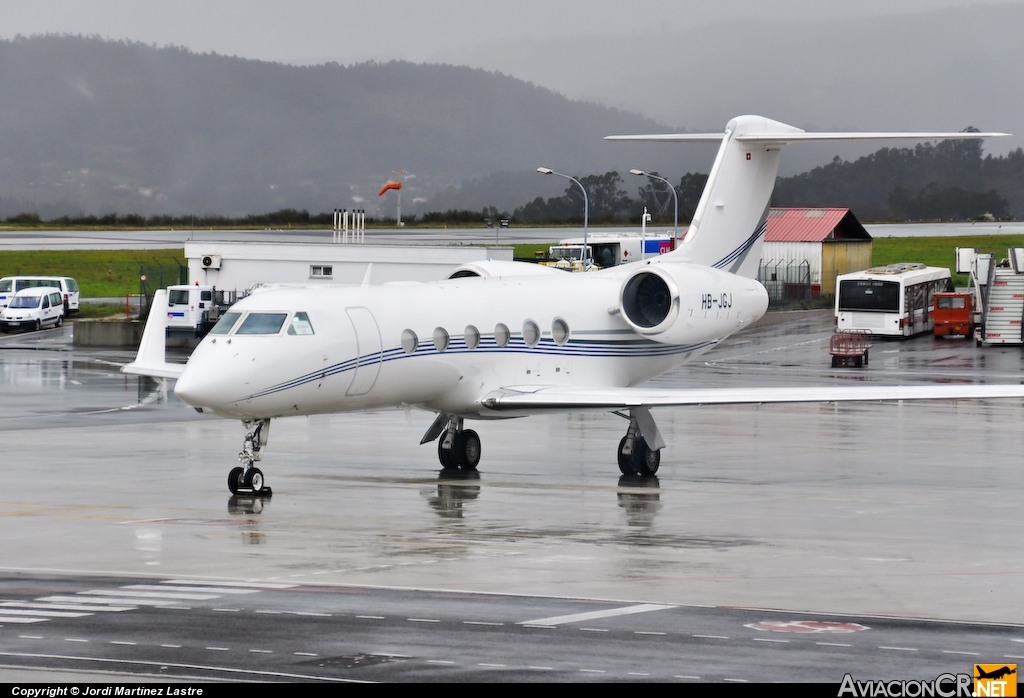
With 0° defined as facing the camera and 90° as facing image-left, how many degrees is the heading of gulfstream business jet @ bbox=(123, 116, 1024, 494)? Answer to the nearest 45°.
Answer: approximately 45°
